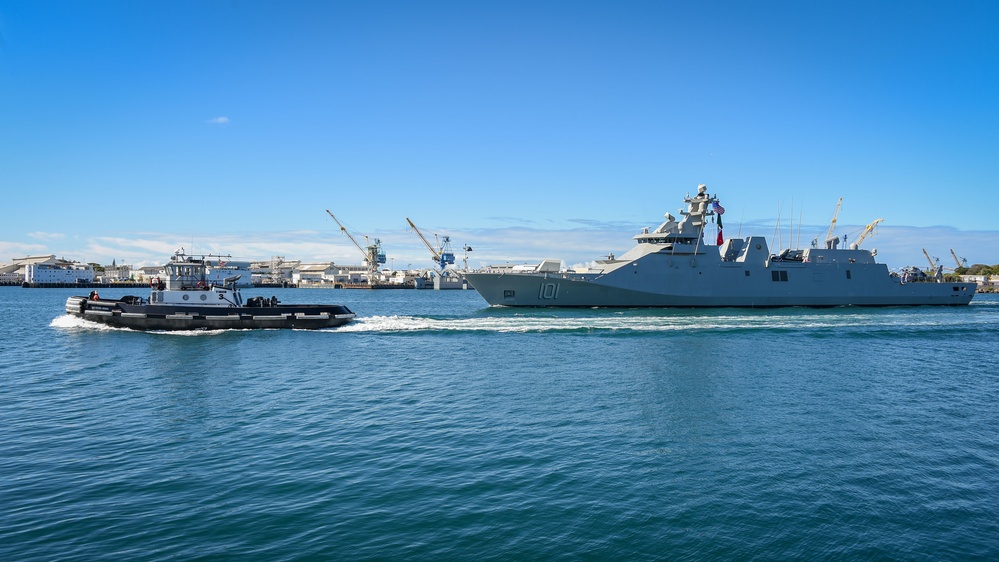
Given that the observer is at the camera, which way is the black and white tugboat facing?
facing to the left of the viewer
